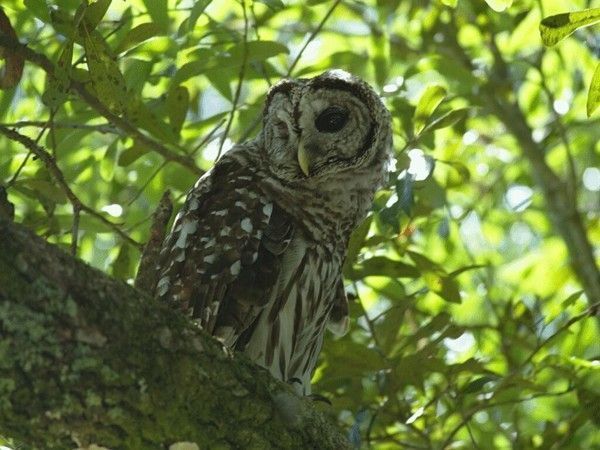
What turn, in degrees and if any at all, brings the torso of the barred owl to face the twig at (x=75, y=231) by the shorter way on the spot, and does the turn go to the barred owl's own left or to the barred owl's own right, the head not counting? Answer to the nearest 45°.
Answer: approximately 90° to the barred owl's own right

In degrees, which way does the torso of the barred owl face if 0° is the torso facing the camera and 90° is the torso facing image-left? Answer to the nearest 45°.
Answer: approximately 315°

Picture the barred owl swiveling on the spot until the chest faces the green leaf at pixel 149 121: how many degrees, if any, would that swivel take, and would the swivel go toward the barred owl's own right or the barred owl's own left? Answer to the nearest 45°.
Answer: approximately 90° to the barred owl's own right
